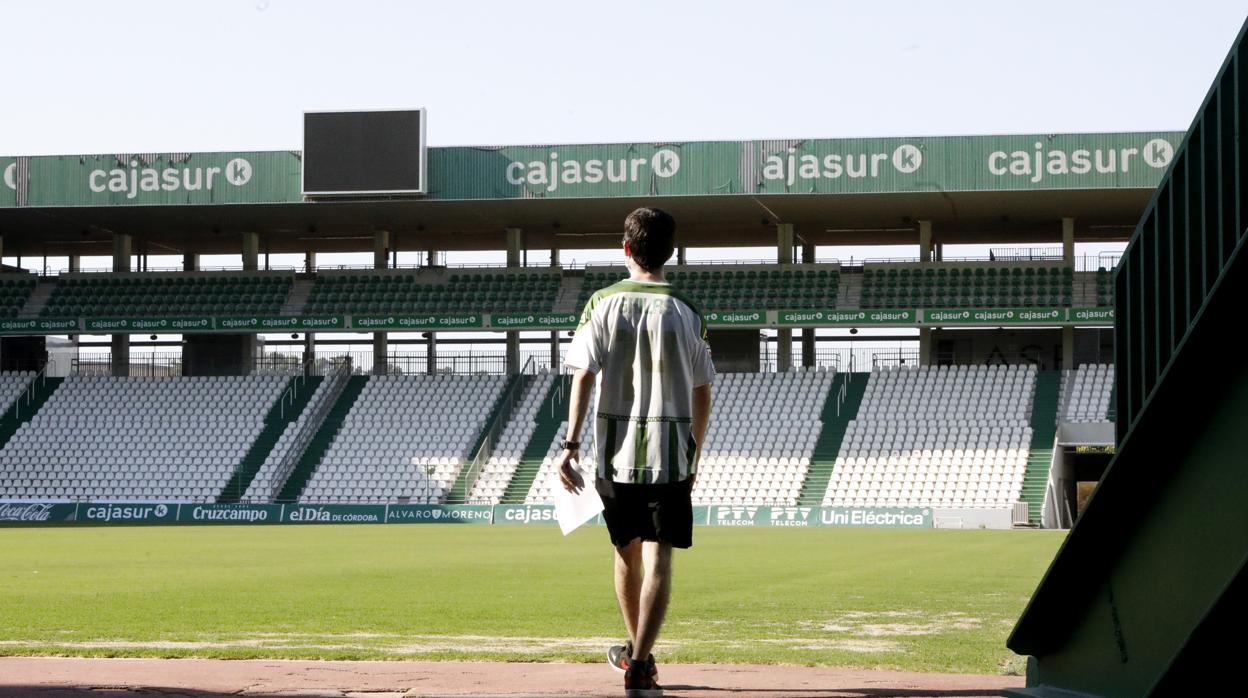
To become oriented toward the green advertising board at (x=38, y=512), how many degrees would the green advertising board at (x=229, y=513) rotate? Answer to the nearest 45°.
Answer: approximately 90° to its right

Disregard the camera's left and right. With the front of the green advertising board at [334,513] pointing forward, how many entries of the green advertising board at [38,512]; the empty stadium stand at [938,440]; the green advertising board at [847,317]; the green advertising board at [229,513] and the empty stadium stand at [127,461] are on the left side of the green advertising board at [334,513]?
2

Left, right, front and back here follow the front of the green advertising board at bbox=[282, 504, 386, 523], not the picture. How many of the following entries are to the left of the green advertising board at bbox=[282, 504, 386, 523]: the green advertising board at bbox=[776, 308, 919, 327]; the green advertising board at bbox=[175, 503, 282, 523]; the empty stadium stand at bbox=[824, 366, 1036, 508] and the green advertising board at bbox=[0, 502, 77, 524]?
2

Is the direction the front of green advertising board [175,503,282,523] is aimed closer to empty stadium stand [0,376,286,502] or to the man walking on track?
the man walking on track

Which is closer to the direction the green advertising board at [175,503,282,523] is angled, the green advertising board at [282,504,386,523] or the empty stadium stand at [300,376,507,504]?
the green advertising board

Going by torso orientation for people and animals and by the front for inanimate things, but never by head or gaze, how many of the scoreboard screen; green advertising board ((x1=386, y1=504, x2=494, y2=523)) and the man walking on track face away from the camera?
1

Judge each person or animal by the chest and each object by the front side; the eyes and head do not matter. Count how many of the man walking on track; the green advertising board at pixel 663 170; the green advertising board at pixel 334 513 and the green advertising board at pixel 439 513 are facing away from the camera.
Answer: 1

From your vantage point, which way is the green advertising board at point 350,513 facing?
toward the camera

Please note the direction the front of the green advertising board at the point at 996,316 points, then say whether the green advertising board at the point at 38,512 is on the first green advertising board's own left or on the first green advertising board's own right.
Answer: on the first green advertising board's own right

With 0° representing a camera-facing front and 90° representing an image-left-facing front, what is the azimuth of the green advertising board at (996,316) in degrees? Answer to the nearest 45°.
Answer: approximately 0°

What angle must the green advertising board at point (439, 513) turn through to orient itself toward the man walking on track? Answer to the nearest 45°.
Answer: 0° — it already faces them

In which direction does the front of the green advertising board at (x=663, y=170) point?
toward the camera

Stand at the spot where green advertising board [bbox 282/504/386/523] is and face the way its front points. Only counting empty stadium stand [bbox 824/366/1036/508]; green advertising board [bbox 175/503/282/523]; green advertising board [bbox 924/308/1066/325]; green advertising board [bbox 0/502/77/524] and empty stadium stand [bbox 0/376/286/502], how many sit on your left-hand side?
2
